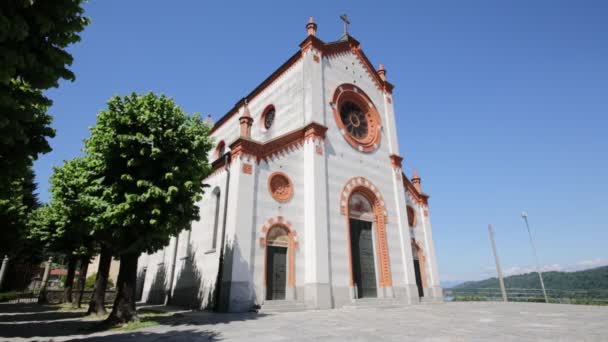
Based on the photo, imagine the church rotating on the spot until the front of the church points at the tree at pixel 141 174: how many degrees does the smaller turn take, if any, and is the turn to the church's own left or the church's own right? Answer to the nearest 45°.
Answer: approximately 90° to the church's own right

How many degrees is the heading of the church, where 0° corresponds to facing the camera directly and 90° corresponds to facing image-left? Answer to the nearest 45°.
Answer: approximately 315°

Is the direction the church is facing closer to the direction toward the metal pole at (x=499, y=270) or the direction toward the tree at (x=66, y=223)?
the metal pole

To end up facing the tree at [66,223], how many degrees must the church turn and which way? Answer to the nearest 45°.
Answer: approximately 135° to its right

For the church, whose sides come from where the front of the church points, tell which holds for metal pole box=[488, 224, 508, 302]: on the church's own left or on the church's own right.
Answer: on the church's own left
